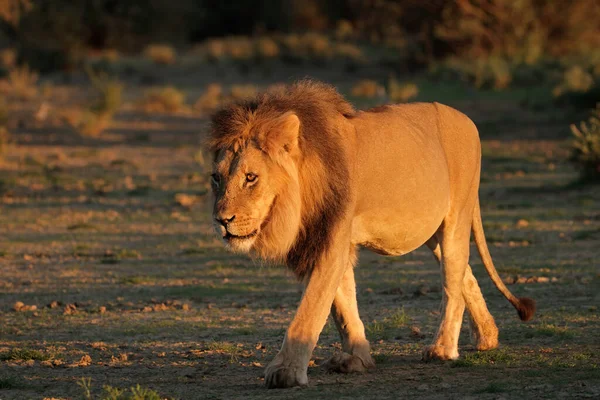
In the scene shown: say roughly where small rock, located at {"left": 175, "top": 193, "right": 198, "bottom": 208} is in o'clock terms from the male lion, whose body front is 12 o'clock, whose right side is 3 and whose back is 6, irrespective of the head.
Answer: The small rock is roughly at 4 o'clock from the male lion.

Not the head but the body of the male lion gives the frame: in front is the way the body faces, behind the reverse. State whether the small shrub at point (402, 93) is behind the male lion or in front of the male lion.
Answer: behind

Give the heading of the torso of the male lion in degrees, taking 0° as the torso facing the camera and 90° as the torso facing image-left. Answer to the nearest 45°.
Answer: approximately 45°

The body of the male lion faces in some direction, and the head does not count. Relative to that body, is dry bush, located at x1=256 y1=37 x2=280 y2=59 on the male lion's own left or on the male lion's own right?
on the male lion's own right

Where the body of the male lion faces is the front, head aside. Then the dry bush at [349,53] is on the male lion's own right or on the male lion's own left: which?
on the male lion's own right

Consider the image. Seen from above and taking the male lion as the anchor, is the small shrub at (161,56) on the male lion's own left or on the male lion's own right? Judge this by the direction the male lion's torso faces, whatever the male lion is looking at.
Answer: on the male lion's own right

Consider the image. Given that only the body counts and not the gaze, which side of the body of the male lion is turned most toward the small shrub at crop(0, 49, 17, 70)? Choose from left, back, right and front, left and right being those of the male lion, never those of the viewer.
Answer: right

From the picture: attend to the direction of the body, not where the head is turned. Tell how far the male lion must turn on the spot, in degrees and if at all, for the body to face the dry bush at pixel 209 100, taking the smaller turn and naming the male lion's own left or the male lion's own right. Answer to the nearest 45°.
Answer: approximately 135° to the male lion's own right

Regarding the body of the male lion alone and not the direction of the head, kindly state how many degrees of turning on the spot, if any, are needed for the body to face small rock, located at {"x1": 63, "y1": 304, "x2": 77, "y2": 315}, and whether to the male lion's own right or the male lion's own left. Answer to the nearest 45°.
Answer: approximately 90° to the male lion's own right

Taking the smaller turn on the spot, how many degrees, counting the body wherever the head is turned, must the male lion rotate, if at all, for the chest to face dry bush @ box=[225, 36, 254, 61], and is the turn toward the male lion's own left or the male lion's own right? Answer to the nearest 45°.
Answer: approximately 135° to the male lion's own right
